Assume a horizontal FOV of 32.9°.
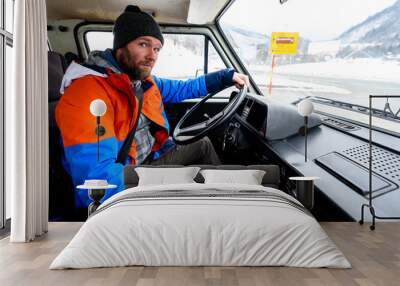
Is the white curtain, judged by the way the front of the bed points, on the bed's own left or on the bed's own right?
on the bed's own right

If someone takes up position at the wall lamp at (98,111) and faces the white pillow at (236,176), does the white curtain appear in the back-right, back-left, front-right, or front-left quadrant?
back-right

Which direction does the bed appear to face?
toward the camera
